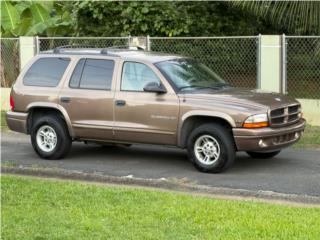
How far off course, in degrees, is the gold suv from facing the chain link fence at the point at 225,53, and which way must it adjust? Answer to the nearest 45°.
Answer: approximately 135° to its left

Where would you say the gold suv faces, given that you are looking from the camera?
facing the viewer and to the right of the viewer

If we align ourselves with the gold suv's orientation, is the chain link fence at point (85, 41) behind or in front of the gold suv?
behind

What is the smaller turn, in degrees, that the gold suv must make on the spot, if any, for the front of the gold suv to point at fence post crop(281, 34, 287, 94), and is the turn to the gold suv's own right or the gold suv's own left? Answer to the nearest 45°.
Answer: approximately 90° to the gold suv's own left

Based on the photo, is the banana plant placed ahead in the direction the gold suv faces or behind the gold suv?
behind

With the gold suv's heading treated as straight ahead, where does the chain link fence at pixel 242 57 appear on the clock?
The chain link fence is roughly at 8 o'clock from the gold suv.

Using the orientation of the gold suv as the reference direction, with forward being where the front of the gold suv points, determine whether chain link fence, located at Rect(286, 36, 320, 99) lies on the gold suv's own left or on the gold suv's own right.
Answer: on the gold suv's own left

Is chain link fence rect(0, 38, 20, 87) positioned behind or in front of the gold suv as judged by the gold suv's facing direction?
behind
